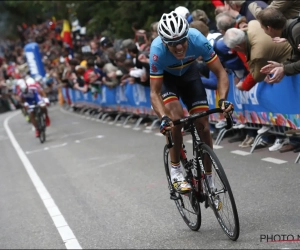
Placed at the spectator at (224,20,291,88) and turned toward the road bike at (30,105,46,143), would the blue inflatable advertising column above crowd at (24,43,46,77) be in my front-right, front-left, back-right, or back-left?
front-right

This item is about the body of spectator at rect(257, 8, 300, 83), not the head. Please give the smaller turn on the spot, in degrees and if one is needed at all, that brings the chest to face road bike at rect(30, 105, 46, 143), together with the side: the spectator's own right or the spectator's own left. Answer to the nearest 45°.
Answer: approximately 45° to the spectator's own right

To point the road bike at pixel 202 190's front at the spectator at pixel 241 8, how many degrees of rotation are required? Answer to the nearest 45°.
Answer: approximately 135° to its left

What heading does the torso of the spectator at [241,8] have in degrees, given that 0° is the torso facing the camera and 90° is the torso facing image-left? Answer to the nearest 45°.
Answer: approximately 90°

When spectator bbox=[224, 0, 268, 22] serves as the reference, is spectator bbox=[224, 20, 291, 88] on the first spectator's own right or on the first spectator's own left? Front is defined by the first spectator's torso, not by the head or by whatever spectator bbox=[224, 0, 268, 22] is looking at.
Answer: on the first spectator's own left

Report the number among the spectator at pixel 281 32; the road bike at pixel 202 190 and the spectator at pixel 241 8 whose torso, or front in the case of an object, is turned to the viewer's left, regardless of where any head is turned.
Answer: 2

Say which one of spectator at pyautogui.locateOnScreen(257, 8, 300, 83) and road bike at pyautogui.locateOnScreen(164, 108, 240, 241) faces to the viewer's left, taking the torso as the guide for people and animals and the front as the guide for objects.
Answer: the spectator

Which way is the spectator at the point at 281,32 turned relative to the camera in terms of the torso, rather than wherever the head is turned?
to the viewer's left

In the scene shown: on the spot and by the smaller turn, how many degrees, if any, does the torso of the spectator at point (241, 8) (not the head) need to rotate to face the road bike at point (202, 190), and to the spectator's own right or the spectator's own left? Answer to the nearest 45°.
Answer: approximately 90° to the spectator's own left

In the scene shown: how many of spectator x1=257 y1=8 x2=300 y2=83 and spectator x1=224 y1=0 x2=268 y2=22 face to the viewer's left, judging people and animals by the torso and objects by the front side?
2

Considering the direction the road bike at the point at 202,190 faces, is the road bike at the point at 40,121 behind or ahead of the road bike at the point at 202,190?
behind

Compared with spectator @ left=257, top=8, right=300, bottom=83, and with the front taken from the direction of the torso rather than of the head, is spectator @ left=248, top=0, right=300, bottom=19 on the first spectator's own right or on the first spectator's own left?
on the first spectator's own right

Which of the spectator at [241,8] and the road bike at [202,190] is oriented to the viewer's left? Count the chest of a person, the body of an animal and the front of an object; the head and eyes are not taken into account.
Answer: the spectator
